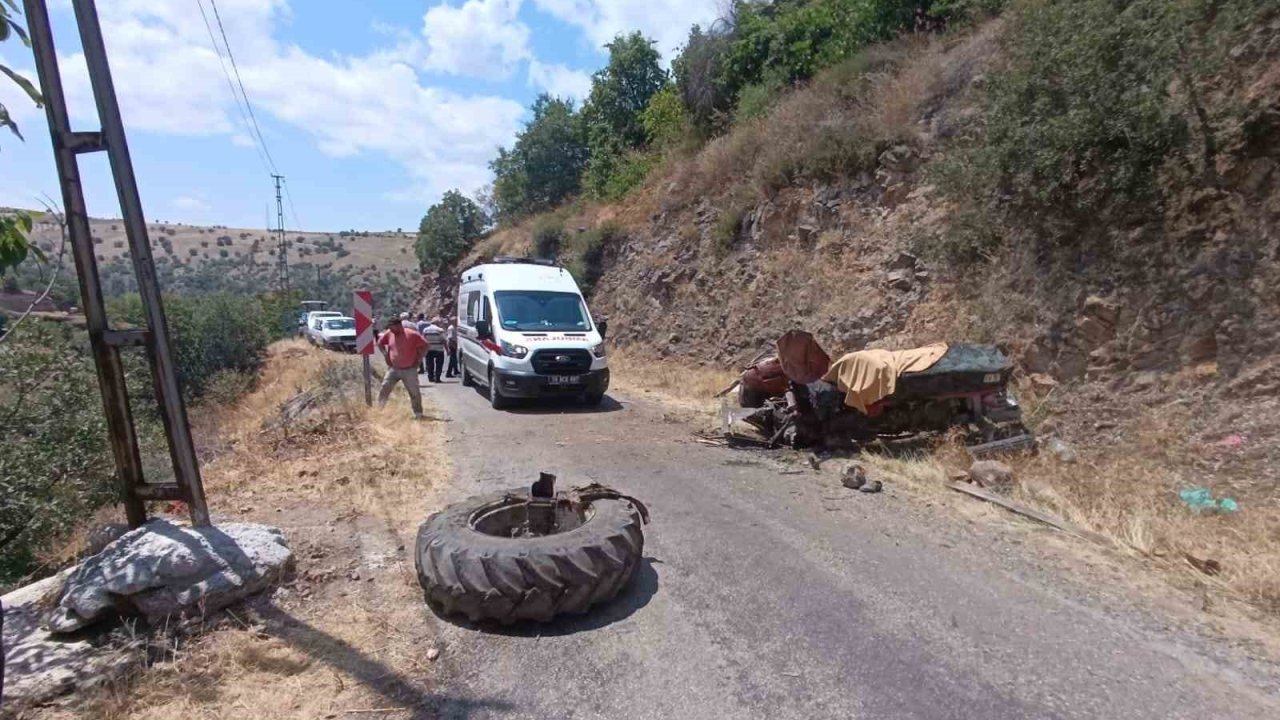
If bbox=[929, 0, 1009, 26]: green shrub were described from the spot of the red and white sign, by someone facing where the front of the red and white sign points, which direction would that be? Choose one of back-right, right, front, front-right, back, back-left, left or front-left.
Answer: left

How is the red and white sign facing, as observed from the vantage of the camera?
facing the viewer

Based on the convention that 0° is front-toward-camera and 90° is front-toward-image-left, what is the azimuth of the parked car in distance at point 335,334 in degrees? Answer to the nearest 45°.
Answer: approximately 315°

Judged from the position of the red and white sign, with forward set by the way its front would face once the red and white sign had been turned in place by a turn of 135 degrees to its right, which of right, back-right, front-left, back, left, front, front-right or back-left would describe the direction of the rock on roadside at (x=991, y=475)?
back

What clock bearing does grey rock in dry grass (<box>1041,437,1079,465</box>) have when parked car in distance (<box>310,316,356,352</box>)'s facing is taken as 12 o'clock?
The grey rock in dry grass is roughly at 1 o'clock from the parked car in distance.

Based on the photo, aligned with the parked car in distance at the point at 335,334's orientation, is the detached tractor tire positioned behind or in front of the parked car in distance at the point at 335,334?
in front

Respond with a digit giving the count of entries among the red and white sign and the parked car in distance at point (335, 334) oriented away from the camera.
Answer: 0

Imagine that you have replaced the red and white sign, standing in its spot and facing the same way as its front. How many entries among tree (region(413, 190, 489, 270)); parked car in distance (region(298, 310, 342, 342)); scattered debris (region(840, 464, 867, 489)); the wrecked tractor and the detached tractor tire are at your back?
2

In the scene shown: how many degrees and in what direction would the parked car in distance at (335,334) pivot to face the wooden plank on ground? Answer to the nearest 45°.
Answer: approximately 45° to its right

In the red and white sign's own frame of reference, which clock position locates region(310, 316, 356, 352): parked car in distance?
The parked car in distance is roughly at 6 o'clock from the red and white sign.

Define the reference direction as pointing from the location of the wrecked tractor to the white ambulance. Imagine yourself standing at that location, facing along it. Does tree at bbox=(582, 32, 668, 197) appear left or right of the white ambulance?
right
